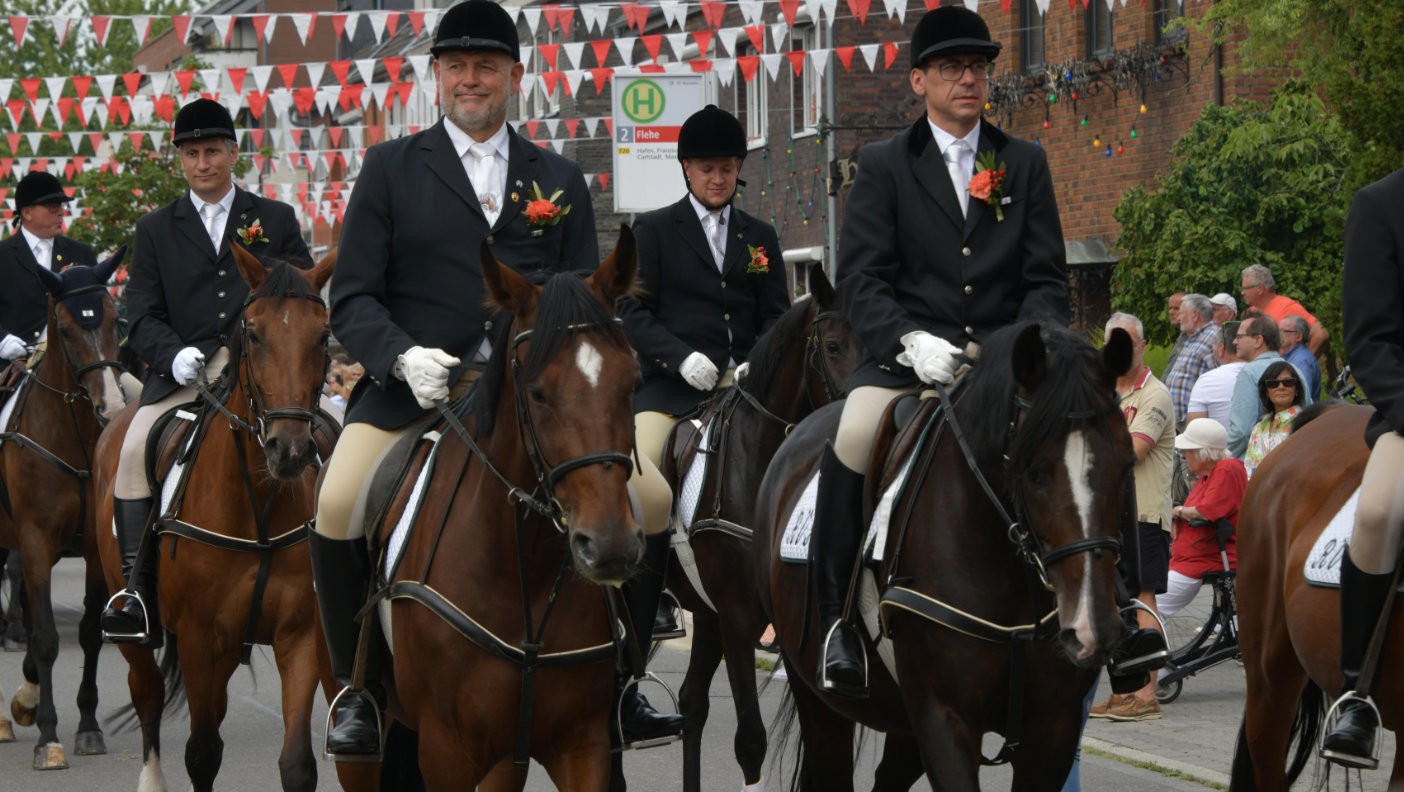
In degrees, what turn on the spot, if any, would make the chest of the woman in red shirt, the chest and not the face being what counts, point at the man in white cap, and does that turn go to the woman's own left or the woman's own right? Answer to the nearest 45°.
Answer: approximately 90° to the woman's own right

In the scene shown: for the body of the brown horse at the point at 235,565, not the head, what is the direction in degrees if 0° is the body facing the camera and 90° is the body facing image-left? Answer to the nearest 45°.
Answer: approximately 315°

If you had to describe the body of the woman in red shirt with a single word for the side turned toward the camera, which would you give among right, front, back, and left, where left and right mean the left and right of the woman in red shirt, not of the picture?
left

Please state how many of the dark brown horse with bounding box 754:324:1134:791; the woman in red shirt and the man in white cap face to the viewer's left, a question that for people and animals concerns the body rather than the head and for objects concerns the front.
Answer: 2

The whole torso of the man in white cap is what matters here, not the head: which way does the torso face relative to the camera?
to the viewer's left

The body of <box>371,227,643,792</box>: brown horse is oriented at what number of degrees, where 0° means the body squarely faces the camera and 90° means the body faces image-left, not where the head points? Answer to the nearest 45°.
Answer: approximately 315°

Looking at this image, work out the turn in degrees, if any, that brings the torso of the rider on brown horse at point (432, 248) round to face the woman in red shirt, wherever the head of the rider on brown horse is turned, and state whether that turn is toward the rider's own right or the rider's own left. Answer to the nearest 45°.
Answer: approximately 135° to the rider's own left

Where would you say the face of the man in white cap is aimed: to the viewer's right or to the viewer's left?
to the viewer's left
